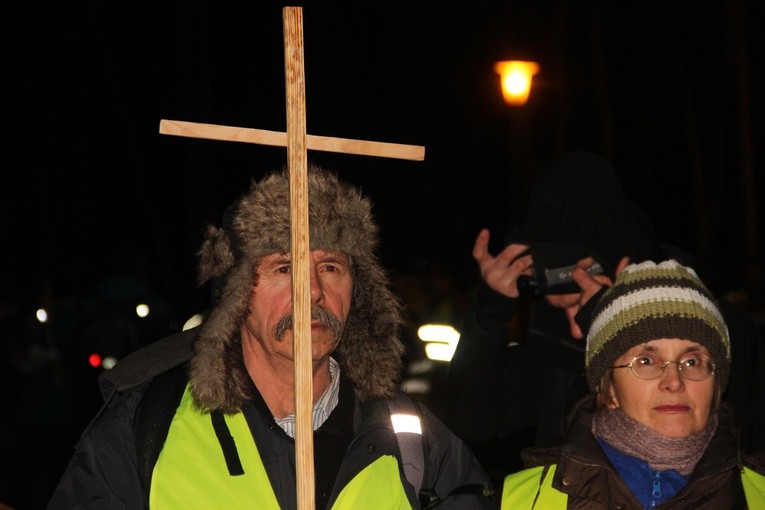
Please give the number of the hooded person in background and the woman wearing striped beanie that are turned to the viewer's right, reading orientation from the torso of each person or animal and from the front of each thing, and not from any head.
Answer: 0

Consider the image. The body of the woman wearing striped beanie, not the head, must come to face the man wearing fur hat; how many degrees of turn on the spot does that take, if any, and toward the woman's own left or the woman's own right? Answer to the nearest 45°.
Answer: approximately 90° to the woman's own right

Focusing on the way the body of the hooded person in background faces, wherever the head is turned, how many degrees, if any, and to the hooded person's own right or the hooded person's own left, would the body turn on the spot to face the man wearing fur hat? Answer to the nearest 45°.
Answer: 0° — they already face them

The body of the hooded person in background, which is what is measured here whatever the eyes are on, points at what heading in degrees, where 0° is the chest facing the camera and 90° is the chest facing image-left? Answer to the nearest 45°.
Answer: approximately 45°

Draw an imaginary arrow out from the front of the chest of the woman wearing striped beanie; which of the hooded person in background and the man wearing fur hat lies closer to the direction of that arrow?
the man wearing fur hat

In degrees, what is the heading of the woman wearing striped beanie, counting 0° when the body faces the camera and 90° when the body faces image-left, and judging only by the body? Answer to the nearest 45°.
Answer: approximately 0°

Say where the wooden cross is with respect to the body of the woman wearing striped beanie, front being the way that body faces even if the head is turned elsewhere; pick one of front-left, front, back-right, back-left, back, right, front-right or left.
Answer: front-right
